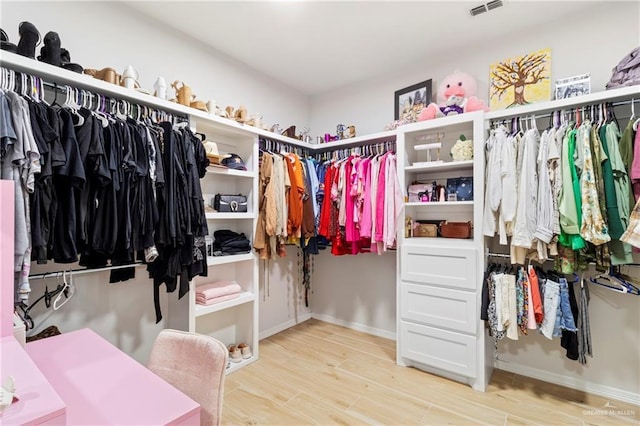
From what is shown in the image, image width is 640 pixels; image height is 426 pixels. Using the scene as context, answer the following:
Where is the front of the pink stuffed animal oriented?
toward the camera

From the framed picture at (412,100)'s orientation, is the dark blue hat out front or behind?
out front

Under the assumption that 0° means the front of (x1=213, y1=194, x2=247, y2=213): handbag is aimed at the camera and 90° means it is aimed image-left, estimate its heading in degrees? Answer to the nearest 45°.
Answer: approximately 315°

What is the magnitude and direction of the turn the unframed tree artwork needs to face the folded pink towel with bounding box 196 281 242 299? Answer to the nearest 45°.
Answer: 0° — it already faces it

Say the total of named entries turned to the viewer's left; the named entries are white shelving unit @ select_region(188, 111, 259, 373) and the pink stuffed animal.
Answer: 0

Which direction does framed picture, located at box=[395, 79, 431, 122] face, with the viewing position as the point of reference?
facing the viewer and to the left of the viewer

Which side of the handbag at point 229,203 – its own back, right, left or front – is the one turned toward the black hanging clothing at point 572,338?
front

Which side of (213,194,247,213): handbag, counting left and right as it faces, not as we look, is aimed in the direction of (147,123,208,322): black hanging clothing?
right

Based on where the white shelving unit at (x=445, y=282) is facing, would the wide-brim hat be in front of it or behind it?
in front
